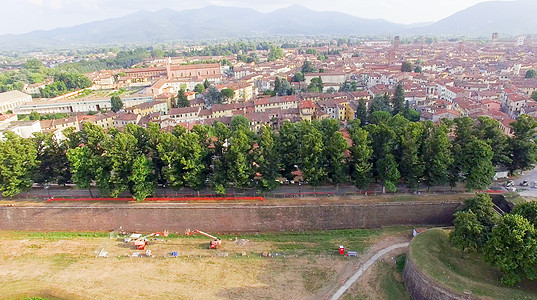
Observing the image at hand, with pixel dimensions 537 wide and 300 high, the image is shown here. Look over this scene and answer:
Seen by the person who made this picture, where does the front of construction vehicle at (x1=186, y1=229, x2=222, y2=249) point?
facing to the left of the viewer

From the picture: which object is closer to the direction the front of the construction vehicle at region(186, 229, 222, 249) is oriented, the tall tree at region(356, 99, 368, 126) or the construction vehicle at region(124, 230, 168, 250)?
the construction vehicle

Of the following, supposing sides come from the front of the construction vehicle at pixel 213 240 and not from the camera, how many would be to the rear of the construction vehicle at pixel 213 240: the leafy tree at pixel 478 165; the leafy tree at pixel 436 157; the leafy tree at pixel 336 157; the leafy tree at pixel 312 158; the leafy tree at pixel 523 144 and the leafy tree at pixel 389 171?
6

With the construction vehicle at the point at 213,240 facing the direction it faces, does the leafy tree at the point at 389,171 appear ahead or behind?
behind

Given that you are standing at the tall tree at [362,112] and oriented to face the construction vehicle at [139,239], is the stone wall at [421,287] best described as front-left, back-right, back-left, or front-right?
front-left

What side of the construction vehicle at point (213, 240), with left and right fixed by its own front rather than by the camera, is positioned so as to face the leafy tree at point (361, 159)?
back

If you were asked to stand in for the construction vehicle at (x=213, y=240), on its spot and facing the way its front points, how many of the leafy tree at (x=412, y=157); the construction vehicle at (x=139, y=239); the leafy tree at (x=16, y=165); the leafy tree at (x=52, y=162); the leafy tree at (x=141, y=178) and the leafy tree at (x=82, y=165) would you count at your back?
1
